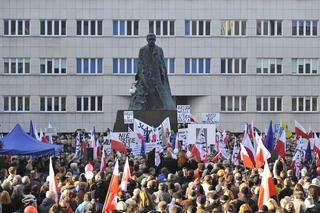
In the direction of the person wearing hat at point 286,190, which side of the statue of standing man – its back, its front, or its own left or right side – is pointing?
front

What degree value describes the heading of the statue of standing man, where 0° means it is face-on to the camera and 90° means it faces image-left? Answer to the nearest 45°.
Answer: approximately 0°

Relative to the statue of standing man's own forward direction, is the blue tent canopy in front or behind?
in front

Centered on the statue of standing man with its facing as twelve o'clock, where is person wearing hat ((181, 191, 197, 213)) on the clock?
The person wearing hat is roughly at 12 o'clock from the statue of standing man.
